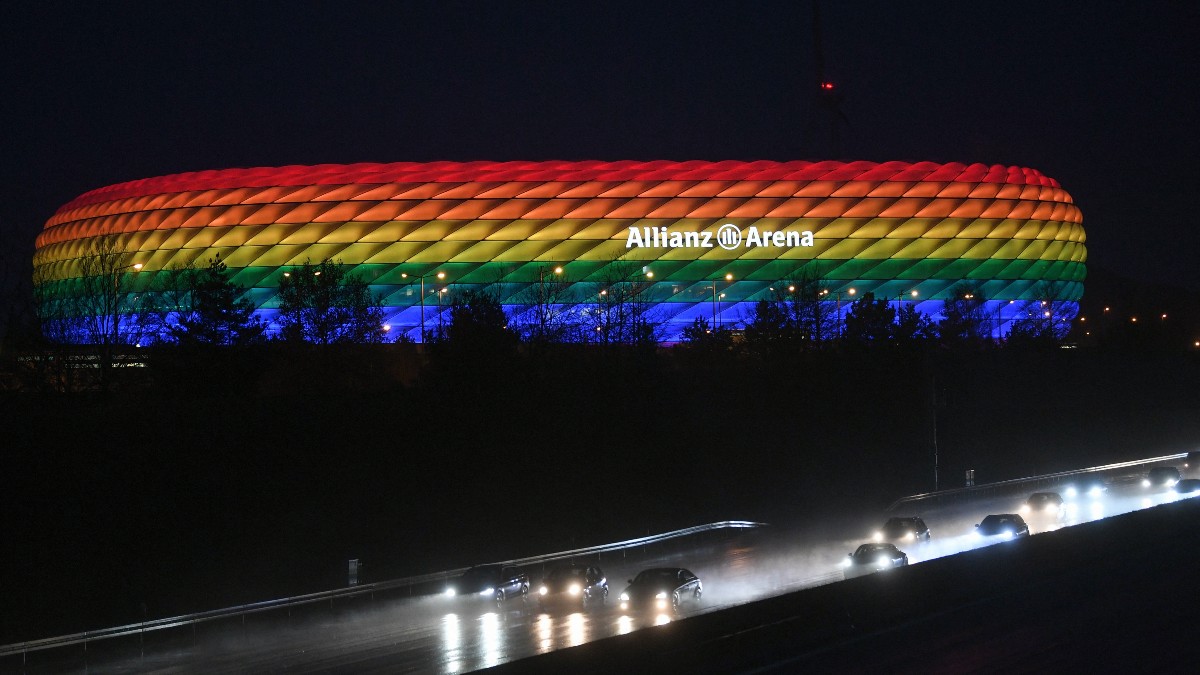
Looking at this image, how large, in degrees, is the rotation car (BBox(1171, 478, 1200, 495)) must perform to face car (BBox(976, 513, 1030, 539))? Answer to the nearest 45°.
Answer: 0° — it already faces it

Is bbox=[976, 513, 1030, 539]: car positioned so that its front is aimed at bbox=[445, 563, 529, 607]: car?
yes

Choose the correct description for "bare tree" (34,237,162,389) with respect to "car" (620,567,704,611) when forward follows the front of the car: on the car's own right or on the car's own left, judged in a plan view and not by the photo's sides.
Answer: on the car's own right

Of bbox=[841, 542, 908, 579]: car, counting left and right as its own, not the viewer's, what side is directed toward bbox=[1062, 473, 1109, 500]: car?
back

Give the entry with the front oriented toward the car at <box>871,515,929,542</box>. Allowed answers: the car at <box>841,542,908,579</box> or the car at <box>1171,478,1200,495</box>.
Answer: the car at <box>1171,478,1200,495</box>

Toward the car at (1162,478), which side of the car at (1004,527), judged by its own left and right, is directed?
back

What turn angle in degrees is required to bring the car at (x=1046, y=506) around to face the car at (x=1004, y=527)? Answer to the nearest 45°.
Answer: approximately 45° to its left

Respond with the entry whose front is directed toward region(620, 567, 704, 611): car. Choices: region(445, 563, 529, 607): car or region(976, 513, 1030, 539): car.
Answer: region(976, 513, 1030, 539): car

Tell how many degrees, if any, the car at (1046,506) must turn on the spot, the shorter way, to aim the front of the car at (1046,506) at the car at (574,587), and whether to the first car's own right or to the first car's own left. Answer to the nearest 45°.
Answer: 0° — it already faces it

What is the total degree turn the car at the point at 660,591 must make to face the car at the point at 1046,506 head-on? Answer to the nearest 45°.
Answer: approximately 180°

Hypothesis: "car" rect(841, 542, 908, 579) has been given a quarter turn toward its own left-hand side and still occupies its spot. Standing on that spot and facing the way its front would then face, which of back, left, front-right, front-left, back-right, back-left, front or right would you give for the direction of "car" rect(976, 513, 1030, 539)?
left

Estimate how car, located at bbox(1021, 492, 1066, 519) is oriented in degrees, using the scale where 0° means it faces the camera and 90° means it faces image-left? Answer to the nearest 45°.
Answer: approximately 45°

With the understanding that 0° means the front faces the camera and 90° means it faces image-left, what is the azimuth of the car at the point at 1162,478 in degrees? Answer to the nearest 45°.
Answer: approximately 45°
